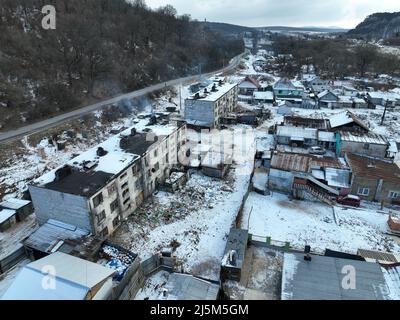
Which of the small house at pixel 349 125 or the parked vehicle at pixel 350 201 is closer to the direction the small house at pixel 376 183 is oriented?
the parked vehicle

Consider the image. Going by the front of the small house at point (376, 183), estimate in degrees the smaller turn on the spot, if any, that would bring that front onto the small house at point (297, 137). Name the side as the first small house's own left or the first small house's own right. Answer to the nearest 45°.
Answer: approximately 135° to the first small house's own right

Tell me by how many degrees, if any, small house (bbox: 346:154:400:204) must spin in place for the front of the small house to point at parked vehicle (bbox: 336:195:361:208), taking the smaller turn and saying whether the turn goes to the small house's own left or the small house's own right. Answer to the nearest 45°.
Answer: approximately 45° to the small house's own right

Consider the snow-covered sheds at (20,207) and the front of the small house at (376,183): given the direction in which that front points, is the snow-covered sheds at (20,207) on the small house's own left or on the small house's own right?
on the small house's own right

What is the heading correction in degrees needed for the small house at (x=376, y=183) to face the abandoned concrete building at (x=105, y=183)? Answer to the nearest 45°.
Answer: approximately 45° to its right

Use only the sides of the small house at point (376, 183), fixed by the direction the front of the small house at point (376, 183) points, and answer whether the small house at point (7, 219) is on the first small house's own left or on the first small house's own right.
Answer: on the first small house's own right

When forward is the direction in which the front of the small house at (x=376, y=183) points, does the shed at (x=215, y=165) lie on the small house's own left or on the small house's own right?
on the small house's own right

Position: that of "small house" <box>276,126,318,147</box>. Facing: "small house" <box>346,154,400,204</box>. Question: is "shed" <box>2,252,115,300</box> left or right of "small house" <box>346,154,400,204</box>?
right

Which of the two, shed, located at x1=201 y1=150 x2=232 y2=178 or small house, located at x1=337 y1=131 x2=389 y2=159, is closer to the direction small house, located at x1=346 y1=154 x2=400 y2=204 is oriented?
the shed

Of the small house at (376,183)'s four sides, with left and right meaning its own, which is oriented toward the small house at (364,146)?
back

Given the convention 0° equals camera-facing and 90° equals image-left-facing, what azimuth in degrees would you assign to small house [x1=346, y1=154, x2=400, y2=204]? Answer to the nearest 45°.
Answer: approximately 0°

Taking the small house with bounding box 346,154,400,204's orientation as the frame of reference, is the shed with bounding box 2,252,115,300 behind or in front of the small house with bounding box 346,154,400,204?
in front

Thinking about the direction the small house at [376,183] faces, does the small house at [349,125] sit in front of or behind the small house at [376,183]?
behind

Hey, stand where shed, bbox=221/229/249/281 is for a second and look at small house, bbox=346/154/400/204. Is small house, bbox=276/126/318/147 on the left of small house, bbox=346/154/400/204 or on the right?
left

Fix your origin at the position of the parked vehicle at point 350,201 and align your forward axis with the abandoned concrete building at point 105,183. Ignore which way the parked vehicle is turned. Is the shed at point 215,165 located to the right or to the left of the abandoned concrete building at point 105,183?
right

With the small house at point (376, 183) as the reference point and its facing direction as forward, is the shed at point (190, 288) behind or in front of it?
in front
